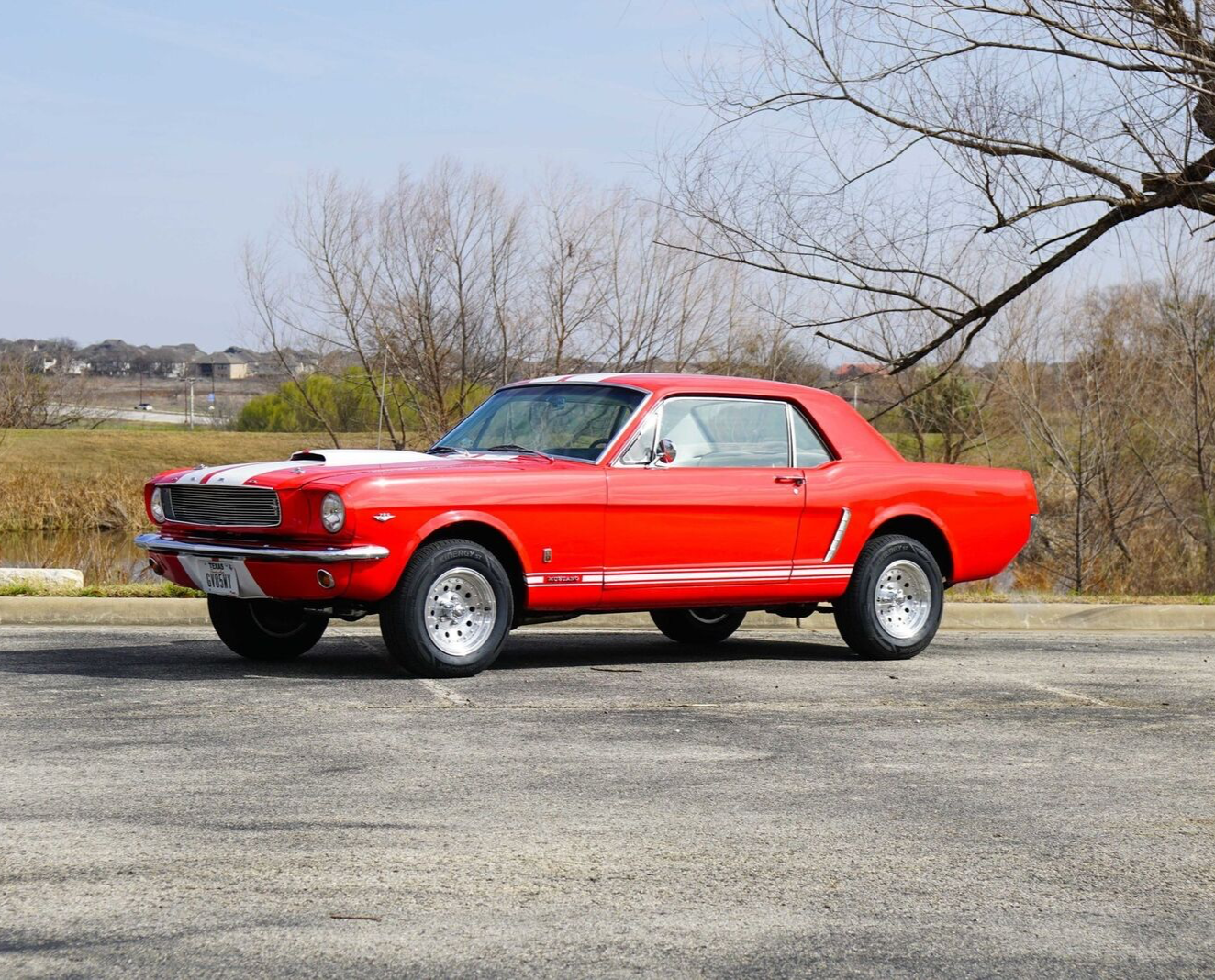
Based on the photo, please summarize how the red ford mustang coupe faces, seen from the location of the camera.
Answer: facing the viewer and to the left of the viewer

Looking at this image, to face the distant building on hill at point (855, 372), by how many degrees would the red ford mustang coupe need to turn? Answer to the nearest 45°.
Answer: approximately 135° to its right

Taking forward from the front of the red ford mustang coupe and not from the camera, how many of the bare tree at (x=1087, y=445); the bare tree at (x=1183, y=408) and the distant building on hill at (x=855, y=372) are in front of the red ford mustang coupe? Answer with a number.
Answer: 0

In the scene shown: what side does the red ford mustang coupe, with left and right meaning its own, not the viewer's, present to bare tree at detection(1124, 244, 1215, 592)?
back

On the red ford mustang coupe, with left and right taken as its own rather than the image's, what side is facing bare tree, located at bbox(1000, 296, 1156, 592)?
back
